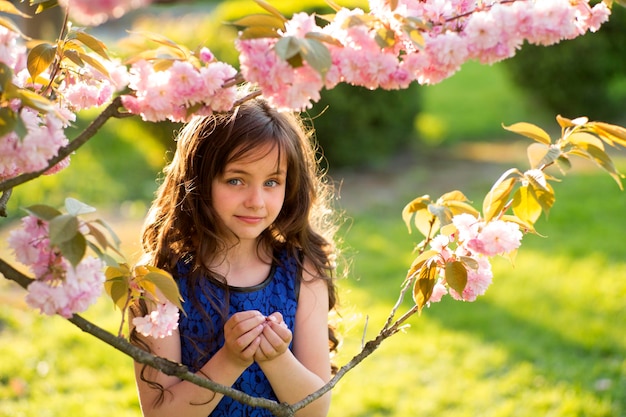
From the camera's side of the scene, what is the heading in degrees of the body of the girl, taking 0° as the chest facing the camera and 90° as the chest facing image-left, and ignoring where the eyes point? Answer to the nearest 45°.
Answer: approximately 0°
